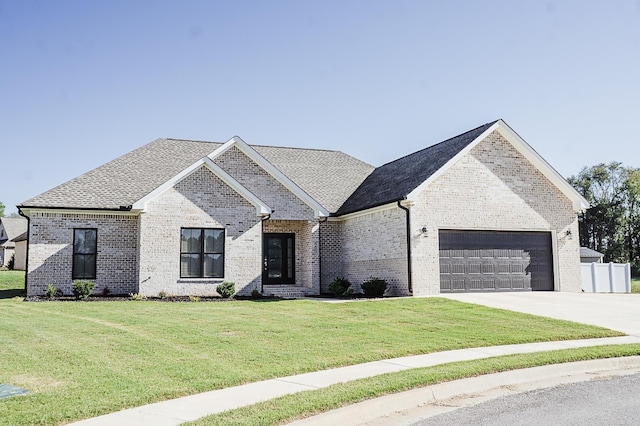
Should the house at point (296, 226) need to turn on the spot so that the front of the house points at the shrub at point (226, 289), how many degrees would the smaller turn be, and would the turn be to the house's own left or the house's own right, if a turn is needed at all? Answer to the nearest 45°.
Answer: approximately 45° to the house's own right

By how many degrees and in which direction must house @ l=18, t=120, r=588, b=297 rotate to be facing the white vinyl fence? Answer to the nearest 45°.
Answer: approximately 90° to its left

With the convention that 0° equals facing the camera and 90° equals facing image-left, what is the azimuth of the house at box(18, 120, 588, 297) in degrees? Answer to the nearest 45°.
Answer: approximately 0°

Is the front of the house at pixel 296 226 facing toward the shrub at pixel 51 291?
no

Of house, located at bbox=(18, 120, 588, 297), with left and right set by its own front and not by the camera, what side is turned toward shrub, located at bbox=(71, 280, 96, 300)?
right

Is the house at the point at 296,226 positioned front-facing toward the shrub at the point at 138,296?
no

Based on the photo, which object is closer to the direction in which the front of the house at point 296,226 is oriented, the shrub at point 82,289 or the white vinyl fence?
the shrub
